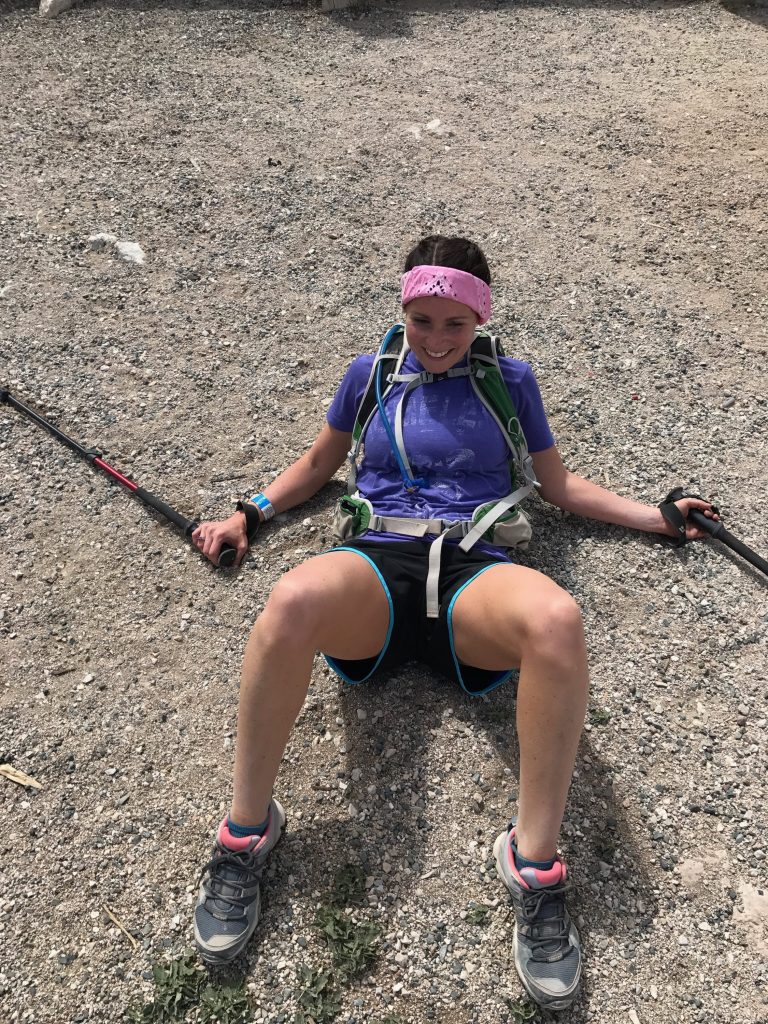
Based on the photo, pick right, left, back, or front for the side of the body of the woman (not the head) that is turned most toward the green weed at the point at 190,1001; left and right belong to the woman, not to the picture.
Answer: front

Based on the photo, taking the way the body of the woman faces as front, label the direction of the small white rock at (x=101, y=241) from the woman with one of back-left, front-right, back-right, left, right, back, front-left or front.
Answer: back-right

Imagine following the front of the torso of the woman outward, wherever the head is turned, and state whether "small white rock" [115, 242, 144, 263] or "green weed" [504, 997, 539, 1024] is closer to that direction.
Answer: the green weed

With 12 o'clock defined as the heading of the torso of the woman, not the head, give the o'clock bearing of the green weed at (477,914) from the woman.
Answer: The green weed is roughly at 11 o'clock from the woman.

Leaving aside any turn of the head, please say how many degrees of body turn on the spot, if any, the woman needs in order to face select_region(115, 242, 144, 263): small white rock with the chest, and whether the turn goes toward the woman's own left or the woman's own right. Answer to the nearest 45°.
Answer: approximately 135° to the woman's own right

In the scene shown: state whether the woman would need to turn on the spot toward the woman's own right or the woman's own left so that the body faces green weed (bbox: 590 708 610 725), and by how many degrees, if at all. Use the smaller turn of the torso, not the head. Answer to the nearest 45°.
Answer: approximately 90° to the woman's own left

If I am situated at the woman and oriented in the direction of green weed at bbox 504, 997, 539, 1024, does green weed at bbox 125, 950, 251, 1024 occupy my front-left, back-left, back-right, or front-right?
front-right

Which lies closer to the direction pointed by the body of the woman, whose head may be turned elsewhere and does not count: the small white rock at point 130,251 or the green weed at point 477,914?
the green weed

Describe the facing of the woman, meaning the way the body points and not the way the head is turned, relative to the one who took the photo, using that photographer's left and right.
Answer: facing the viewer

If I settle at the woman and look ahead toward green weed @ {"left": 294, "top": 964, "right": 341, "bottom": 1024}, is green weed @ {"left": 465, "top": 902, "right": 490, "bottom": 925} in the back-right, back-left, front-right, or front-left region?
front-left

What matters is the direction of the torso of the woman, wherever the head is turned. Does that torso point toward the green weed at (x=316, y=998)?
yes

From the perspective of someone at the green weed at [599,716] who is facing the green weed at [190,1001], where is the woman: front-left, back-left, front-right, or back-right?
front-right
